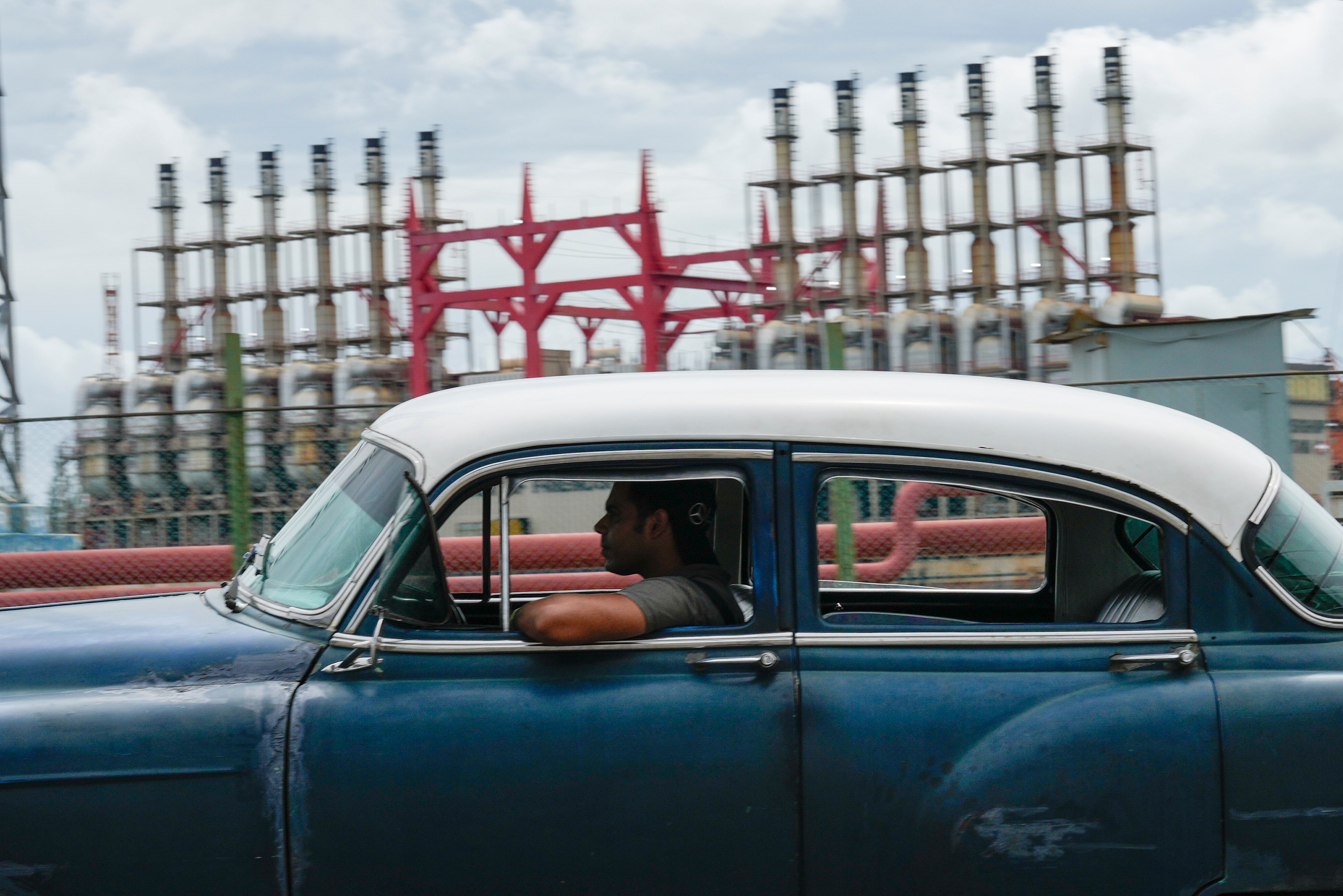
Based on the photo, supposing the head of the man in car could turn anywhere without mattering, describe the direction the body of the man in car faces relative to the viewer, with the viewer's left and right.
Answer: facing to the left of the viewer

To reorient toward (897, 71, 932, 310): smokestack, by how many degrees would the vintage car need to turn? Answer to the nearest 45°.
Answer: approximately 90° to its right

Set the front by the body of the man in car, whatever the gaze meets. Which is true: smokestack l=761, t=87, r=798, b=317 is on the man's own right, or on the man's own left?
on the man's own right

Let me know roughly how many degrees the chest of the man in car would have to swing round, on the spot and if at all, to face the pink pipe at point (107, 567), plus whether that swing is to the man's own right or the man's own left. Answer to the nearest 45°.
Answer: approximately 45° to the man's own right

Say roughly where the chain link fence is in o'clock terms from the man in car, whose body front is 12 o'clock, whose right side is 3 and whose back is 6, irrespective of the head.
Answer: The chain link fence is roughly at 2 o'clock from the man in car.

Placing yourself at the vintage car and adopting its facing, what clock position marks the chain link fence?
The chain link fence is roughly at 2 o'clock from the vintage car.

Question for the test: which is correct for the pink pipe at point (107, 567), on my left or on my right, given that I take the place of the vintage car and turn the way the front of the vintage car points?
on my right

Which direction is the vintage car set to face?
to the viewer's left

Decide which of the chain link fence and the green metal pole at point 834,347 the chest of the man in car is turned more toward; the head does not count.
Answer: the chain link fence

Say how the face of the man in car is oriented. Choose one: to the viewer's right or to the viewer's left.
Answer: to the viewer's left

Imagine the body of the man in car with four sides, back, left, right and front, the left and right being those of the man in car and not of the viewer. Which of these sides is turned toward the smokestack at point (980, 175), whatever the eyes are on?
right

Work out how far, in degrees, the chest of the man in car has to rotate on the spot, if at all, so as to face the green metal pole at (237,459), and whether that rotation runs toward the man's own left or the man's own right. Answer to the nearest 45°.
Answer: approximately 45° to the man's own right

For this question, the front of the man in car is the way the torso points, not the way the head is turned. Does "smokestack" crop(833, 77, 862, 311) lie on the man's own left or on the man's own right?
on the man's own right
